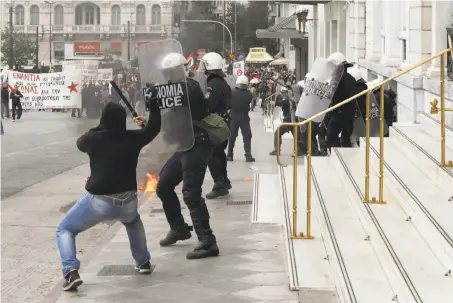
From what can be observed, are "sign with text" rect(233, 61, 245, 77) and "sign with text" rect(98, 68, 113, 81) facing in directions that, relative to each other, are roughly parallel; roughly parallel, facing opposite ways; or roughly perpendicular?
roughly parallel

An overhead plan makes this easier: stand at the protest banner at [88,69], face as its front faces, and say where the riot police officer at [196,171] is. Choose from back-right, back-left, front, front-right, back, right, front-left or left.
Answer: front

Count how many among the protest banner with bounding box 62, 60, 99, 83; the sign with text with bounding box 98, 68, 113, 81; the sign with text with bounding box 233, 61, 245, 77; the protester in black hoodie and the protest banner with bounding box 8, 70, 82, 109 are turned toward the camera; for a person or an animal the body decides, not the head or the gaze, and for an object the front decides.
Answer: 4

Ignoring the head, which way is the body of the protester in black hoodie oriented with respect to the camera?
away from the camera

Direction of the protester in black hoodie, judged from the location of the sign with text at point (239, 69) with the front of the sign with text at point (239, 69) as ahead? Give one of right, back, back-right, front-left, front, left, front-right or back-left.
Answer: front

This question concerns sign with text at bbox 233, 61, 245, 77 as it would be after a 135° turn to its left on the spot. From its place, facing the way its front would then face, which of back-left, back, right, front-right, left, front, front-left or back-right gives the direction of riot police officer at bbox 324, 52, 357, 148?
back-right

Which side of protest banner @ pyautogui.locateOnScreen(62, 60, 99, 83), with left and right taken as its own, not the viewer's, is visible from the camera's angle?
front

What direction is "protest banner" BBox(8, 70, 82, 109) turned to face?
toward the camera

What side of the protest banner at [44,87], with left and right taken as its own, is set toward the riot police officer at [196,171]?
front

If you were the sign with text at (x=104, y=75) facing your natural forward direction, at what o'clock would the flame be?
The flame is roughly at 12 o'clock from the sign with text.

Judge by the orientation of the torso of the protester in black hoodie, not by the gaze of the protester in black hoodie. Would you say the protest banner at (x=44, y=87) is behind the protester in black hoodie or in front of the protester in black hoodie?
in front

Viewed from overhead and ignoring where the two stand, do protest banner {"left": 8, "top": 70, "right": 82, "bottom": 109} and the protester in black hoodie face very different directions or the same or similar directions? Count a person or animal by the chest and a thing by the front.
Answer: very different directions
